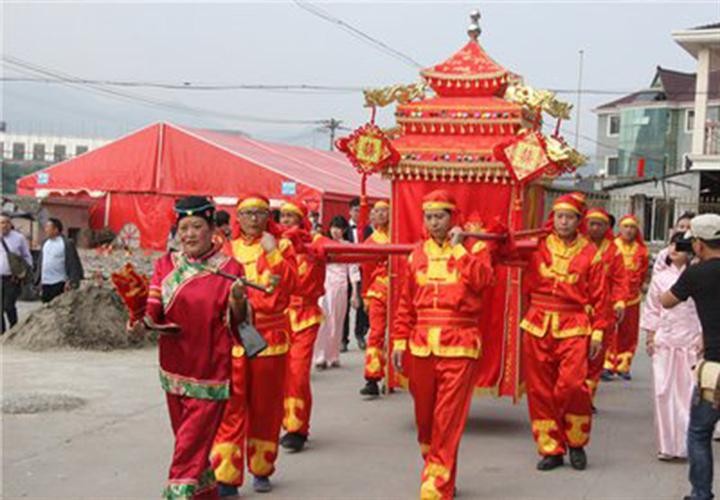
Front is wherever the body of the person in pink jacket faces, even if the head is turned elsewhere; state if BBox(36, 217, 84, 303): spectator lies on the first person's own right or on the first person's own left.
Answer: on the first person's own right

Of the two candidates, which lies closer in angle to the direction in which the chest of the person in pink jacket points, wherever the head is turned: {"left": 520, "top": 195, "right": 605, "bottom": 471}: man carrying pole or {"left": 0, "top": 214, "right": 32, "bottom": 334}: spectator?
the man carrying pole

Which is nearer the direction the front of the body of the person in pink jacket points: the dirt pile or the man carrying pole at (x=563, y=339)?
the man carrying pole

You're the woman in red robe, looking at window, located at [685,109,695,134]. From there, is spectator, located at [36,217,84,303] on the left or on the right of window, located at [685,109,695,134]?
left

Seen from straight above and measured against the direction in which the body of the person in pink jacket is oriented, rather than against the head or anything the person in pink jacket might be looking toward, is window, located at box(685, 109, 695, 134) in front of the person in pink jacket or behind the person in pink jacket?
behind

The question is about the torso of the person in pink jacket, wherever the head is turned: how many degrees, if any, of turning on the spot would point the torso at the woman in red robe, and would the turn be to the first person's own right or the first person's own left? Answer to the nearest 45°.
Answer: approximately 45° to the first person's own right
